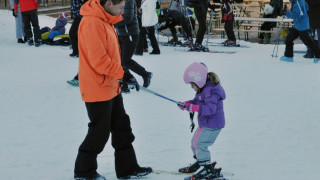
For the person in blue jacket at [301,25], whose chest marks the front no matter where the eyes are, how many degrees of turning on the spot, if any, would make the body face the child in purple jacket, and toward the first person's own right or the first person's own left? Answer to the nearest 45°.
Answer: approximately 90° to the first person's own left

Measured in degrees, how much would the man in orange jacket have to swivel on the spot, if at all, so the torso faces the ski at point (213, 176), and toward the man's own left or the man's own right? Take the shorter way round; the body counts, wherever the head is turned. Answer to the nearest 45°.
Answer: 0° — they already face it

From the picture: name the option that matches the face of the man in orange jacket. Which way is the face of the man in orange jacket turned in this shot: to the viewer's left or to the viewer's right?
to the viewer's right

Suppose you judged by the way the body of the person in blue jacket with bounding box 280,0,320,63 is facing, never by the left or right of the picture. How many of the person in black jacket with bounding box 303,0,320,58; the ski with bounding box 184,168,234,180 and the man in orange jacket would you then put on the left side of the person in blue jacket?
2

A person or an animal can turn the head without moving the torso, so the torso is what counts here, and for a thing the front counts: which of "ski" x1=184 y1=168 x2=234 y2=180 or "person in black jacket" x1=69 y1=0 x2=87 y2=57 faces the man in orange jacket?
the ski

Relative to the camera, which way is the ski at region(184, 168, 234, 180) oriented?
to the viewer's left

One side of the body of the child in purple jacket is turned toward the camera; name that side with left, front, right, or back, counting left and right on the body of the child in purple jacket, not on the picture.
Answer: left

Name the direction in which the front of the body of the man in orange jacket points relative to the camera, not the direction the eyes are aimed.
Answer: to the viewer's right

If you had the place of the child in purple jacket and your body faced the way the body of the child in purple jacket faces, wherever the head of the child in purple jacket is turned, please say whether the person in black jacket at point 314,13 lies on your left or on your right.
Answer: on your right
